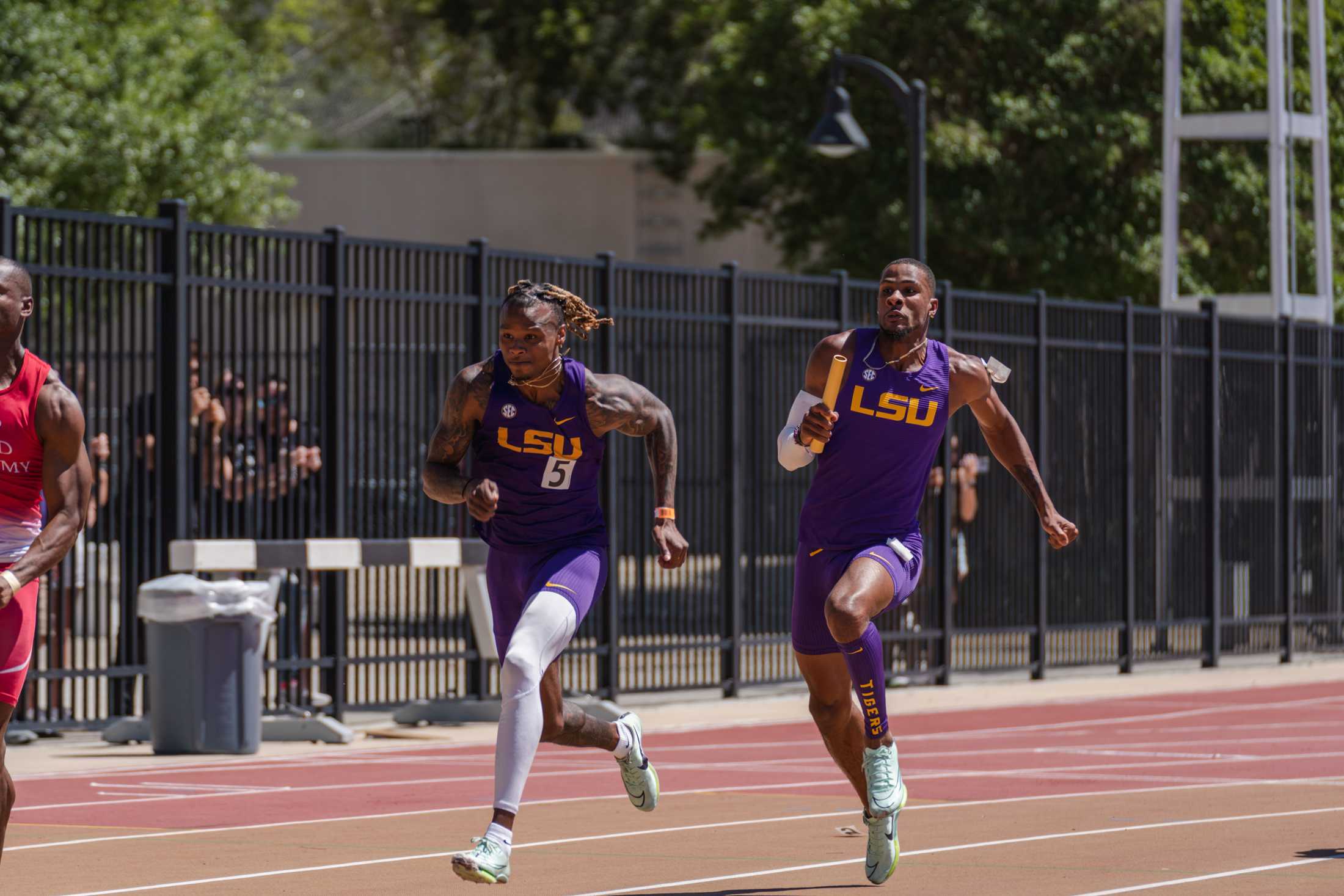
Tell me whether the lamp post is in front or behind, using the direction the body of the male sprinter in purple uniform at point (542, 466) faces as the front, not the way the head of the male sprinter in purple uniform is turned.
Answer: behind

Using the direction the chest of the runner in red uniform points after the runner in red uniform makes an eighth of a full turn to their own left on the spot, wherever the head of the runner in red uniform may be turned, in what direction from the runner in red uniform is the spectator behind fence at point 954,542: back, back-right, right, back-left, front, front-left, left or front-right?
back-left

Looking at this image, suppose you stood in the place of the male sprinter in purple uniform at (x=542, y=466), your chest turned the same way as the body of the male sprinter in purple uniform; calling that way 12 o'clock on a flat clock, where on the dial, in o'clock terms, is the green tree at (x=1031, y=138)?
The green tree is roughly at 5 o'clock from the male sprinter in purple uniform.

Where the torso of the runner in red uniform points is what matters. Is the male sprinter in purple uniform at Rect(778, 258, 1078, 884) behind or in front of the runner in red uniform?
behind

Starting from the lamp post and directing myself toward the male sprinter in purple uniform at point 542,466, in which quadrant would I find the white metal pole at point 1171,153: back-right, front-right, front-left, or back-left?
back-left

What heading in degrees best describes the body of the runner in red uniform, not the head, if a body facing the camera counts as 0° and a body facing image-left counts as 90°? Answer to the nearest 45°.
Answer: approximately 45°

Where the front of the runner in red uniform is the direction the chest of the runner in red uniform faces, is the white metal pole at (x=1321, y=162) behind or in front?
behind
